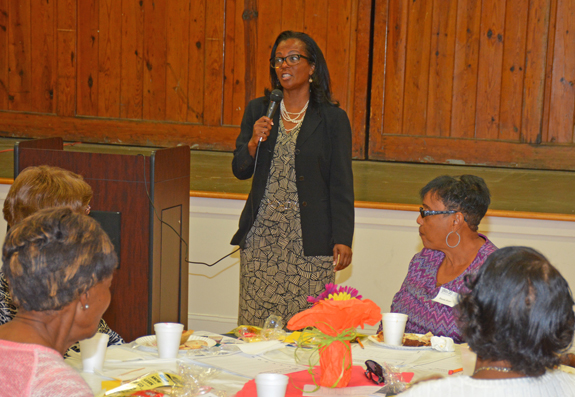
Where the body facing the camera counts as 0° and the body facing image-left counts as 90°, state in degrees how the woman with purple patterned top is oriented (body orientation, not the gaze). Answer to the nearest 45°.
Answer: approximately 45°

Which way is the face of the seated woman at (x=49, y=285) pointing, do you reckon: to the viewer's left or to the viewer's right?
to the viewer's right

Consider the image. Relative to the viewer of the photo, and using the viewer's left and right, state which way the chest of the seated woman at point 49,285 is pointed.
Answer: facing away from the viewer and to the right of the viewer

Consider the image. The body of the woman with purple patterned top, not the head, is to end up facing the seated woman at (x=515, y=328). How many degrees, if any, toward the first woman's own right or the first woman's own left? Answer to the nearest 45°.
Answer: approximately 45° to the first woman's own left

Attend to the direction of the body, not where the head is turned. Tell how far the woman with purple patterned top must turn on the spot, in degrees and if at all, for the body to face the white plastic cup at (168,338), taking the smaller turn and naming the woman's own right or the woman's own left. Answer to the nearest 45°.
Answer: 0° — they already face it

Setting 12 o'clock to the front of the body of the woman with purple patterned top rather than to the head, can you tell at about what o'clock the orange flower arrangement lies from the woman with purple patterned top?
The orange flower arrangement is roughly at 11 o'clock from the woman with purple patterned top.

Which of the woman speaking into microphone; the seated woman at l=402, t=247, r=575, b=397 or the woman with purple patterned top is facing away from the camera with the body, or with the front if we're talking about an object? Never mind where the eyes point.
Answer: the seated woman

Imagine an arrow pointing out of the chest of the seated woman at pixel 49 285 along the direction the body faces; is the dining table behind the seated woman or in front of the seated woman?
in front

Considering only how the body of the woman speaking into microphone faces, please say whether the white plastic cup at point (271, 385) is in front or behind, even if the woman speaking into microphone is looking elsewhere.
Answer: in front

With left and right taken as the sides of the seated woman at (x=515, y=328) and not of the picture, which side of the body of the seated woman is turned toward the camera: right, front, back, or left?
back

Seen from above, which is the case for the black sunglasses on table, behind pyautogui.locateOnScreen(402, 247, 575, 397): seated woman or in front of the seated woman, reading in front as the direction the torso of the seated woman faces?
in front

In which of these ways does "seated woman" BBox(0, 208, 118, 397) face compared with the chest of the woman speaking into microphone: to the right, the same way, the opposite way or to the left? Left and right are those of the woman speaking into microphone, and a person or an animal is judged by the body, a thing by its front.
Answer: the opposite way

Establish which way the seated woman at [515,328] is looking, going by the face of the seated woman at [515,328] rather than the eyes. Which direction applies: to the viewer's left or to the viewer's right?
to the viewer's left

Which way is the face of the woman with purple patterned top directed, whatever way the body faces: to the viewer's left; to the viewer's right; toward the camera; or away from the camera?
to the viewer's left
